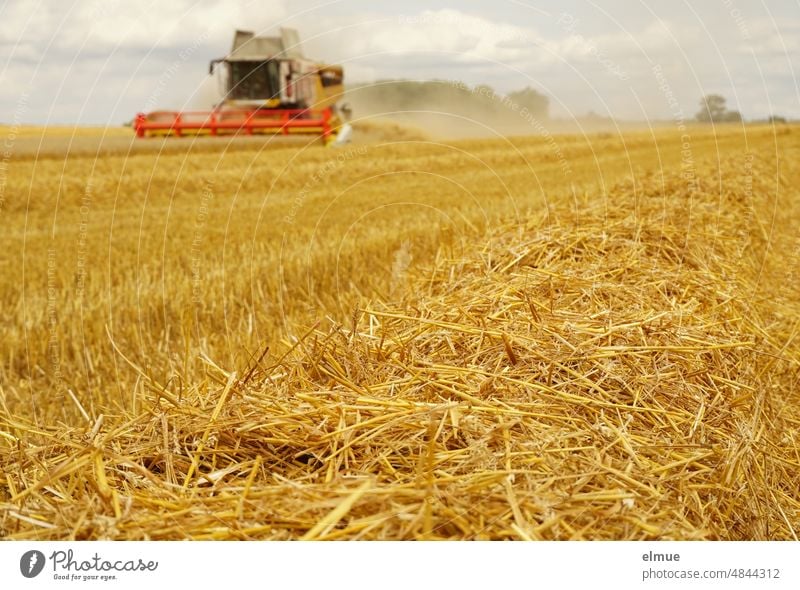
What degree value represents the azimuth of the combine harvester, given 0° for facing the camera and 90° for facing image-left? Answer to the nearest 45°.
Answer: approximately 45°
